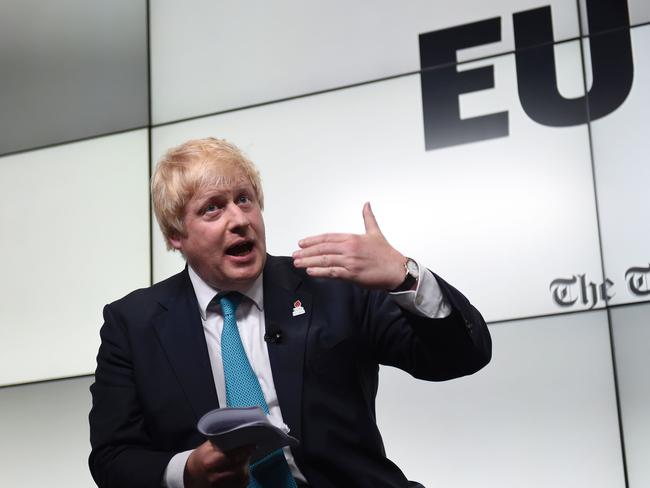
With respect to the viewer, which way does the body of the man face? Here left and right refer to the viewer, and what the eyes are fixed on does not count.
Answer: facing the viewer
